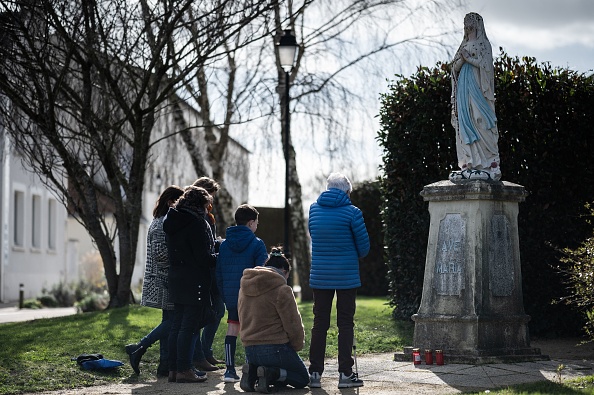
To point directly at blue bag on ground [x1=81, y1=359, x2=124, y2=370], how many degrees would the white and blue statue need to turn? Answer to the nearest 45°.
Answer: approximately 45° to its right

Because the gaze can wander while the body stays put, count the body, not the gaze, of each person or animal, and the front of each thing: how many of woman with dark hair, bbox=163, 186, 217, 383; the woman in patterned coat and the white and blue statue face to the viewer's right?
2

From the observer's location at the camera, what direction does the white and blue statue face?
facing the viewer and to the left of the viewer

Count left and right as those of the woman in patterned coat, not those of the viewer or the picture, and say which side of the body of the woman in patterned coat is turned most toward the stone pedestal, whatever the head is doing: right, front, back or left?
front

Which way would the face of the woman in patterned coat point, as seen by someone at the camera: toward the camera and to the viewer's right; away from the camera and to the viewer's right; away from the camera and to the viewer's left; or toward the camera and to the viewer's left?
away from the camera and to the viewer's right

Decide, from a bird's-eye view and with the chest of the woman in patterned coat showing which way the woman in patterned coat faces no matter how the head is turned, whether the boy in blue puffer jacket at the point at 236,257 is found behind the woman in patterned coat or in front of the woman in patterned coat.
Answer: in front

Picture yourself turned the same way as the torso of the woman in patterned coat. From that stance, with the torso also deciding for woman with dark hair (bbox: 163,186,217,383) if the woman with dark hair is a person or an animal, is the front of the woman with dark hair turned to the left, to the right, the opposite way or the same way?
the same way

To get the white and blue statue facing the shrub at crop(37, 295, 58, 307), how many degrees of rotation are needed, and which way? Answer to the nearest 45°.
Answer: approximately 90° to its right

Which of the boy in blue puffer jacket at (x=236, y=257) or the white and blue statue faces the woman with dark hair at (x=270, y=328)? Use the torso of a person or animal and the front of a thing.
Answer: the white and blue statue

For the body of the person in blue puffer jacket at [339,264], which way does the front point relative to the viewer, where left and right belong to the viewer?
facing away from the viewer and to the right of the viewer

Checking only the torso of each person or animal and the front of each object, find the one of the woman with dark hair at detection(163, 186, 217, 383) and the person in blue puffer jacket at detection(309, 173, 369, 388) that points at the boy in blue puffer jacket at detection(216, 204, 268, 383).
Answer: the woman with dark hair

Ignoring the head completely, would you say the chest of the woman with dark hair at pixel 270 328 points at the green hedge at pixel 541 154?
yes

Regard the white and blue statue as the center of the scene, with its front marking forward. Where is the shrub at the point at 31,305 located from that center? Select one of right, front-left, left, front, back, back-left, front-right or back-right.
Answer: right

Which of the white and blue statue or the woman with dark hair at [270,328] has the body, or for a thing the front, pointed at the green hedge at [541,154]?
the woman with dark hair

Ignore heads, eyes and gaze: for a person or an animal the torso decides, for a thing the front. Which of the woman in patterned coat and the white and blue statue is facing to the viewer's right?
the woman in patterned coat

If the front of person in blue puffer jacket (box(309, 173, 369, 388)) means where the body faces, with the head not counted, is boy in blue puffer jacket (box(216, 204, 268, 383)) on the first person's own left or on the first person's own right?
on the first person's own left

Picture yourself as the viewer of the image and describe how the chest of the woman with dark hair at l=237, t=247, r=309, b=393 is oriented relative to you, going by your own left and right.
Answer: facing away from the viewer and to the right of the viewer

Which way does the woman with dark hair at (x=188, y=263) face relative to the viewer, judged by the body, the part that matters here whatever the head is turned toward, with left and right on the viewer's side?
facing to the right of the viewer

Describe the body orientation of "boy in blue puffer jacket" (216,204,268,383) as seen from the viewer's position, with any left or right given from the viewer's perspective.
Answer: facing away from the viewer and to the right of the viewer

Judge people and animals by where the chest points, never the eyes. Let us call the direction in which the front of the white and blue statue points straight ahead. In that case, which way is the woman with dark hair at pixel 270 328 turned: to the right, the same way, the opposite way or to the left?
the opposite way
